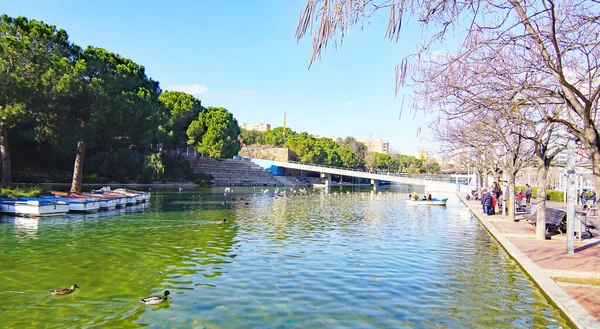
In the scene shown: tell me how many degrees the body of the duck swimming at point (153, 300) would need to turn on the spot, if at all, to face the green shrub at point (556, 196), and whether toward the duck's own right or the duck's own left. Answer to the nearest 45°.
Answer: approximately 45° to the duck's own left

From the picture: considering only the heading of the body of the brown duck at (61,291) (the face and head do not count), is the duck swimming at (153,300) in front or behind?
in front

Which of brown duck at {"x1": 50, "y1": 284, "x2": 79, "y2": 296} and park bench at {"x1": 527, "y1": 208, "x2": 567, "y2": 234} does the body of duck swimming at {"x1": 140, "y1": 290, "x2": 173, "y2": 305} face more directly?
the park bench

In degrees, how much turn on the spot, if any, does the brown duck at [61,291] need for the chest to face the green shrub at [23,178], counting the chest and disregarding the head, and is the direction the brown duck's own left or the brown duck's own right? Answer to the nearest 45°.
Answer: approximately 90° to the brown duck's own left

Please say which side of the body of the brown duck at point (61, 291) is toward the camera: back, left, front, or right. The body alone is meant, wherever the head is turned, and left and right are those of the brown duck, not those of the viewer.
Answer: right

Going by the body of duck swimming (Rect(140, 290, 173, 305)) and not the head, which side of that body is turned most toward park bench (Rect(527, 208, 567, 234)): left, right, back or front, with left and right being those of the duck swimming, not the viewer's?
front

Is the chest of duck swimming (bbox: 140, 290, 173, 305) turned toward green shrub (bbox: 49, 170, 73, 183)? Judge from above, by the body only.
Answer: no

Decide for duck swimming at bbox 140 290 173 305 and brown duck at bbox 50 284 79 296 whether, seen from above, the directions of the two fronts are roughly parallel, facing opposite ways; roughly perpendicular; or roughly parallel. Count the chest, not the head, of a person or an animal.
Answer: roughly parallel

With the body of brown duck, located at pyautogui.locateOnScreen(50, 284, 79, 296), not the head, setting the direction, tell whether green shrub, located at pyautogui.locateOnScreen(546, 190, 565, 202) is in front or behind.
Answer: in front

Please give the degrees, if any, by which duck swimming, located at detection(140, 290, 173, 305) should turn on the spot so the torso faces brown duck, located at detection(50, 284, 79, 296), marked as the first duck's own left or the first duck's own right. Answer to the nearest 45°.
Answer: approximately 135° to the first duck's own left

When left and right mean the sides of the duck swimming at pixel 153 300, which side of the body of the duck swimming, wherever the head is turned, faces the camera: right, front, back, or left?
right

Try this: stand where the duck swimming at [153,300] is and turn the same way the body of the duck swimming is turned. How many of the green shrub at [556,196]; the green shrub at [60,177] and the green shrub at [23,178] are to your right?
0

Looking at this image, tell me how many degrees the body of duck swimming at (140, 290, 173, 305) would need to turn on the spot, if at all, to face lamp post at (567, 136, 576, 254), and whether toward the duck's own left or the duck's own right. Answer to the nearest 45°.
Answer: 0° — it already faces it

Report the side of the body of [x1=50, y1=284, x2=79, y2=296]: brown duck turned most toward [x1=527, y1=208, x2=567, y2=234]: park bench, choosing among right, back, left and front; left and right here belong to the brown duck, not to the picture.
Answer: front

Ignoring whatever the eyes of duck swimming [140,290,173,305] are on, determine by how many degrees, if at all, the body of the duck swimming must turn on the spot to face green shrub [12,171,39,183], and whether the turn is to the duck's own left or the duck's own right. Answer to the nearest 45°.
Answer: approximately 90° to the duck's own left
